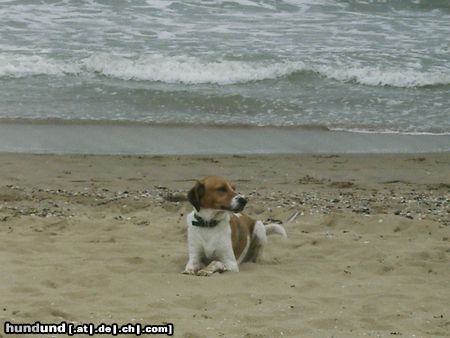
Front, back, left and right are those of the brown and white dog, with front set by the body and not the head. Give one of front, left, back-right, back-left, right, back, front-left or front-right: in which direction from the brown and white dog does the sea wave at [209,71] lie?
back-right

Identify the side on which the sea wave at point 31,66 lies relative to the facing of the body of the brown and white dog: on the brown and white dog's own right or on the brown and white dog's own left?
on the brown and white dog's own right

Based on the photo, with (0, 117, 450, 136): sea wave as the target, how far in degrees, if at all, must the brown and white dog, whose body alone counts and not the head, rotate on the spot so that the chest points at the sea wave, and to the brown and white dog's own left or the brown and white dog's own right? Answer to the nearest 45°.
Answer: approximately 135° to the brown and white dog's own right

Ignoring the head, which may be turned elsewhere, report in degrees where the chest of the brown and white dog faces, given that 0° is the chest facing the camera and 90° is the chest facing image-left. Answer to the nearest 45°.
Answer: approximately 45°

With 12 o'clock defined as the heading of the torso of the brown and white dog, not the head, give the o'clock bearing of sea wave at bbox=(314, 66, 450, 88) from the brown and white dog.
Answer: The sea wave is roughly at 5 o'clock from the brown and white dog.

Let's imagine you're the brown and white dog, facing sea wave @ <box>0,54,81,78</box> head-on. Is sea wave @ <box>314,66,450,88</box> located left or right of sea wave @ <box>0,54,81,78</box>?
right
